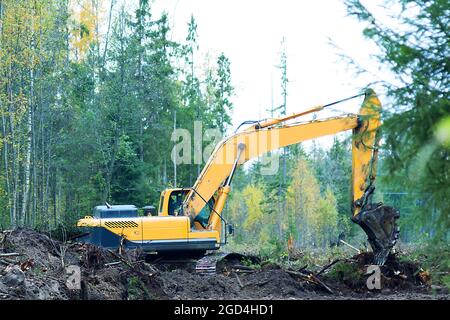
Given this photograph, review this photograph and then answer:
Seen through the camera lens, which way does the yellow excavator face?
facing to the right of the viewer

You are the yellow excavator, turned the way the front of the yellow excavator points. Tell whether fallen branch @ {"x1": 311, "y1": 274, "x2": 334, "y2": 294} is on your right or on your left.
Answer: on your right
